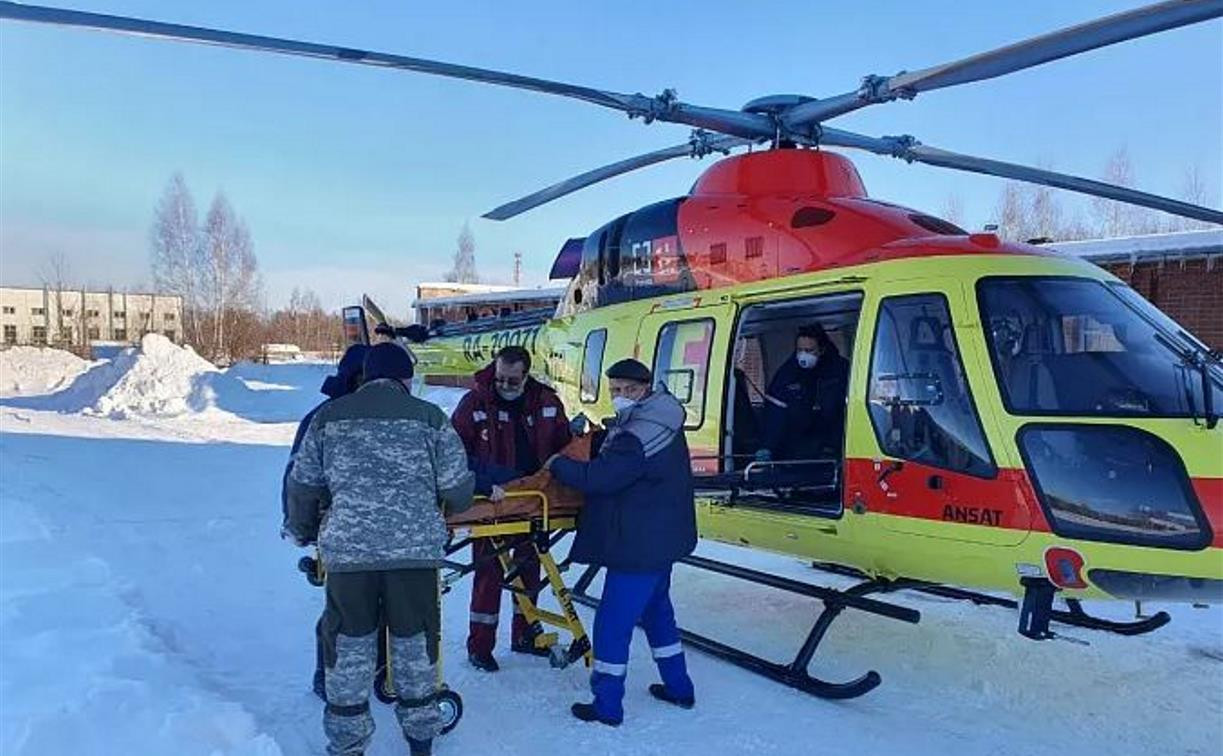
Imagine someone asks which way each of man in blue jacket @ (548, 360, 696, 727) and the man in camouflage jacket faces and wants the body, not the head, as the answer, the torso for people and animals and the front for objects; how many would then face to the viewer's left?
1

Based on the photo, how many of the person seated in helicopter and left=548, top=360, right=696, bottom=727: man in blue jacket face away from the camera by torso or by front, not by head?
0

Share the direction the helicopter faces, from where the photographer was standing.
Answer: facing the viewer and to the right of the viewer

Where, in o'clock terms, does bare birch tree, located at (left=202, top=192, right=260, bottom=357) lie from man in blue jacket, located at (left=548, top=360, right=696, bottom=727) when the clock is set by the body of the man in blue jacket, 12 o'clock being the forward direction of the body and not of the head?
The bare birch tree is roughly at 2 o'clock from the man in blue jacket.

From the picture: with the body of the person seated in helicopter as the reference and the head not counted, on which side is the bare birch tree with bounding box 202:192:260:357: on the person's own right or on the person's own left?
on the person's own right

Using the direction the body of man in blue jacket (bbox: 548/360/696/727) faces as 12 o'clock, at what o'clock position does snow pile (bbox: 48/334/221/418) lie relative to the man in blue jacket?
The snow pile is roughly at 2 o'clock from the man in blue jacket.

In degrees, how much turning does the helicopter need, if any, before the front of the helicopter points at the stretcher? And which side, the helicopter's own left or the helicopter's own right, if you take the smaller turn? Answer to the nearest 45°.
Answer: approximately 135° to the helicopter's own right

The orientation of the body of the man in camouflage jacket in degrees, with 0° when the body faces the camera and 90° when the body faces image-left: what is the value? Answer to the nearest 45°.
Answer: approximately 180°

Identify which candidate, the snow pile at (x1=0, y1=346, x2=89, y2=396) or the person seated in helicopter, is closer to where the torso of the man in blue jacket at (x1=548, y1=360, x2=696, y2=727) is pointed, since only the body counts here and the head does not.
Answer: the snow pile

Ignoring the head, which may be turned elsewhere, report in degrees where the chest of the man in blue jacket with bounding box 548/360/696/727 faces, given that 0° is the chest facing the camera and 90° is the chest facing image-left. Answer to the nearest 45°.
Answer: approximately 90°

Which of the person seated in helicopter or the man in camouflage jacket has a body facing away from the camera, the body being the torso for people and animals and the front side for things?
the man in camouflage jacket

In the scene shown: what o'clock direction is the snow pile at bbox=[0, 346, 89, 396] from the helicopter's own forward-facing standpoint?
The snow pile is roughly at 6 o'clock from the helicopter.

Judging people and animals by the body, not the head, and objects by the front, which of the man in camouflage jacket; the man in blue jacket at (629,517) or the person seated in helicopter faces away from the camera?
the man in camouflage jacket

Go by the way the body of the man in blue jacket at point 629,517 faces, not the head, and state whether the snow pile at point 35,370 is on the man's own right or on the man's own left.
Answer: on the man's own right
